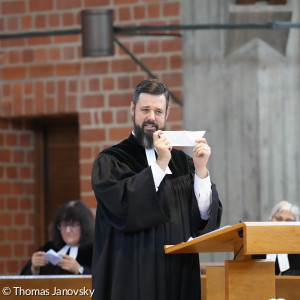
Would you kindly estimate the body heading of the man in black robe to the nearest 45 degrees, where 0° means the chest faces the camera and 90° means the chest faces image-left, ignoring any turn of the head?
approximately 315°

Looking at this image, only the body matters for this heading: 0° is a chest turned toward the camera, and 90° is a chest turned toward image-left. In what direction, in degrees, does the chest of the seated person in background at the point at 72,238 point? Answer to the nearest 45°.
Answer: approximately 45°

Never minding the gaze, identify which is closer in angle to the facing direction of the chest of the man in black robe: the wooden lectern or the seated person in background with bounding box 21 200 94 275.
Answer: the wooden lectern

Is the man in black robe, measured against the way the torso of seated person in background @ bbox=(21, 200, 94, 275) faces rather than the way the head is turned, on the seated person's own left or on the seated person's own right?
on the seated person's own left

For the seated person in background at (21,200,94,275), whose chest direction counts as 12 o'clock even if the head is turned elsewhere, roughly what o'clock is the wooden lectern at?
The wooden lectern is roughly at 10 o'clock from the seated person in background.
